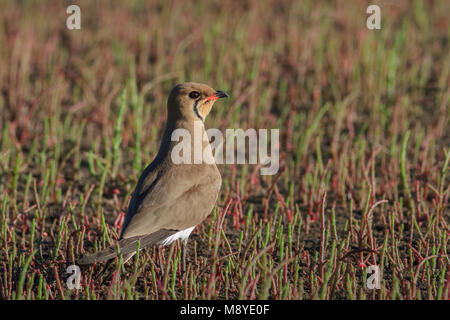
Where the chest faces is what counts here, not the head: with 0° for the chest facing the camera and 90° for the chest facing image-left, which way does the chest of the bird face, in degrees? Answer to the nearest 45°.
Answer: approximately 270°
